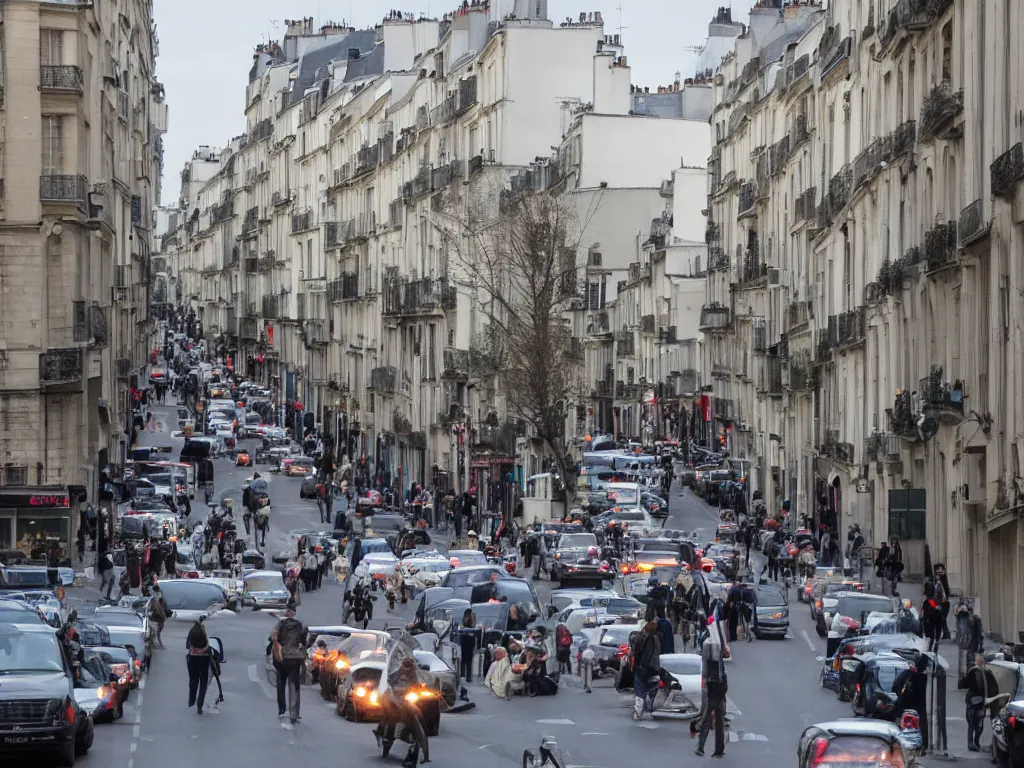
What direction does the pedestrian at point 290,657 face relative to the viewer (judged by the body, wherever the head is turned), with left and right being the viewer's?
facing away from the viewer

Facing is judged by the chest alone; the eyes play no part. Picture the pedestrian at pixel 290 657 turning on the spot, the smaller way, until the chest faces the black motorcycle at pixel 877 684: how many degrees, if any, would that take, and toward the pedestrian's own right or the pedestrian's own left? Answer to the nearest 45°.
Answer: approximately 90° to the pedestrian's own right

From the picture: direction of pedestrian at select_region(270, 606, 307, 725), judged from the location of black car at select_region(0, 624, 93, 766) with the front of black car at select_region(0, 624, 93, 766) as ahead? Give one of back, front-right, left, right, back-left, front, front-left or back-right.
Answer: back-left

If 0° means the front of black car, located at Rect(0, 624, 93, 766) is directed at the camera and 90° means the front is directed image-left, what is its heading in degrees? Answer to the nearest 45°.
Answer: approximately 0°

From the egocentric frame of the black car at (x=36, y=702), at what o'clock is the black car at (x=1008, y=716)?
the black car at (x=1008, y=716) is roughly at 9 o'clock from the black car at (x=36, y=702).

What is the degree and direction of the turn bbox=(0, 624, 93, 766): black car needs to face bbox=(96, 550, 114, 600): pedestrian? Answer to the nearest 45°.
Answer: approximately 180°

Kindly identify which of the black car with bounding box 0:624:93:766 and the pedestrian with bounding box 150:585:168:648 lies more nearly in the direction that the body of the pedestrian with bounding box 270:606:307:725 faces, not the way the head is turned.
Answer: the pedestrian

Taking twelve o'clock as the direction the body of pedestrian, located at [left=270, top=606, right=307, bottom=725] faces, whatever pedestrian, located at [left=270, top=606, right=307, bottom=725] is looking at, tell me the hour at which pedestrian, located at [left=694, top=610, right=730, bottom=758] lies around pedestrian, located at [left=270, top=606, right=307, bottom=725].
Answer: pedestrian, located at [left=694, top=610, right=730, bottom=758] is roughly at 4 o'clock from pedestrian, located at [left=270, top=606, right=307, bottom=725].

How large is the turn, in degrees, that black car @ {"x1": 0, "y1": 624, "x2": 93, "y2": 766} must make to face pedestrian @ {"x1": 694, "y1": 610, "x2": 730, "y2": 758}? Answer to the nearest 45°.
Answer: approximately 90° to its left

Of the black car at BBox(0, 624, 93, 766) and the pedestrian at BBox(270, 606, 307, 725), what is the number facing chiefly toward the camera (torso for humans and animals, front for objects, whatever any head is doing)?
1

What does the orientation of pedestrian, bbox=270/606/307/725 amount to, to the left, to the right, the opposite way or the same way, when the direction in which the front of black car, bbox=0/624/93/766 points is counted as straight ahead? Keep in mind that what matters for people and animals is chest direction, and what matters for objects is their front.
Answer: the opposite way

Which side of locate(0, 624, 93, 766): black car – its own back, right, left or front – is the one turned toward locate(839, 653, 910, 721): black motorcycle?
left
